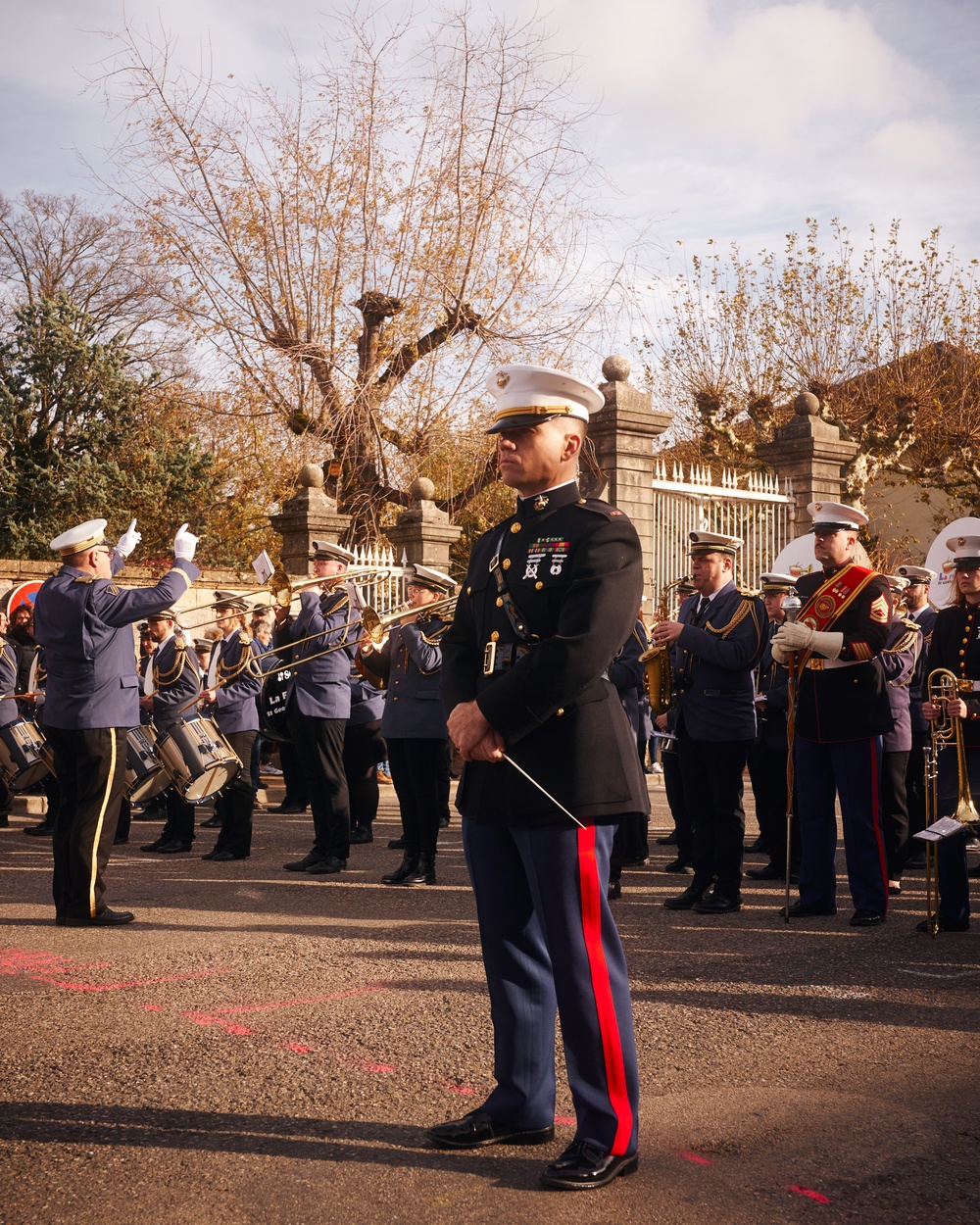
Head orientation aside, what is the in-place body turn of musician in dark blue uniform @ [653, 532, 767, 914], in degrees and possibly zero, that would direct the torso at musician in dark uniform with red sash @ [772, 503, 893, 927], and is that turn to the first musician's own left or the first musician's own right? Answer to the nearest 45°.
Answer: approximately 90° to the first musician's own left

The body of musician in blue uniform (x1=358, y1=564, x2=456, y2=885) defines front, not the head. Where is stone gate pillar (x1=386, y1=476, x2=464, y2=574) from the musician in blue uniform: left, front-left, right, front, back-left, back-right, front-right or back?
back-right

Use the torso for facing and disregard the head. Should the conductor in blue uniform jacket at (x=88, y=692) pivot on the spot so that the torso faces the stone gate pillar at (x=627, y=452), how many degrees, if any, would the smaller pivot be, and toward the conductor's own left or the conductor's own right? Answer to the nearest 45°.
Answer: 0° — they already face it

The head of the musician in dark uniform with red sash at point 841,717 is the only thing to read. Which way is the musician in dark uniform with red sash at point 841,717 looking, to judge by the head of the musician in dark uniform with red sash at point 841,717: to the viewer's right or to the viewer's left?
to the viewer's left

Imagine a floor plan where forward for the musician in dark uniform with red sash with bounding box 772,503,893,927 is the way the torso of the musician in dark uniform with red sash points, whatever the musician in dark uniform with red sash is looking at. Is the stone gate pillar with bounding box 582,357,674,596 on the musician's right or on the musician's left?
on the musician's right

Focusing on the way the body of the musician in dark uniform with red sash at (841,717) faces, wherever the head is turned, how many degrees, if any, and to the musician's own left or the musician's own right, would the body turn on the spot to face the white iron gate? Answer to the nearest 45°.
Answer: approximately 135° to the musician's own right

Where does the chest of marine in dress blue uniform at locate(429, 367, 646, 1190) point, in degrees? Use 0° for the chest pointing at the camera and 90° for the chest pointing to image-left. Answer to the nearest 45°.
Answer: approximately 45°

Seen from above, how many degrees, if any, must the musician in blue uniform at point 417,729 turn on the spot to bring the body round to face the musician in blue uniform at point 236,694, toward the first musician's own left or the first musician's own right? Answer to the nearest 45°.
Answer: approximately 90° to the first musician's own right

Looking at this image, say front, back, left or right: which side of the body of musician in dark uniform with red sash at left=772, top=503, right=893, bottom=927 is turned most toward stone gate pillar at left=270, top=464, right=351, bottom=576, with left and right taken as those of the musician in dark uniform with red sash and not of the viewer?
right

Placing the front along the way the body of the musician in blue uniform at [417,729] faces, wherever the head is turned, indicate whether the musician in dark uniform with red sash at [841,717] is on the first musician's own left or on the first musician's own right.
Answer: on the first musician's own left

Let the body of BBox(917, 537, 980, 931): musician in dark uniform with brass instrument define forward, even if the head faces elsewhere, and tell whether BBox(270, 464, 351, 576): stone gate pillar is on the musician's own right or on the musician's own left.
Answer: on the musician's own right

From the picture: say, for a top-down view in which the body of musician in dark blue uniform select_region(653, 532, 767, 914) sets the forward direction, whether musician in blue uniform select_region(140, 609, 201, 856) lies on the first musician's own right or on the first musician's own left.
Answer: on the first musician's own right

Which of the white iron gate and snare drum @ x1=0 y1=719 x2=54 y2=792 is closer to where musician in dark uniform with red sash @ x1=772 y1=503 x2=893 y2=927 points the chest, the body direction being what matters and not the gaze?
the snare drum

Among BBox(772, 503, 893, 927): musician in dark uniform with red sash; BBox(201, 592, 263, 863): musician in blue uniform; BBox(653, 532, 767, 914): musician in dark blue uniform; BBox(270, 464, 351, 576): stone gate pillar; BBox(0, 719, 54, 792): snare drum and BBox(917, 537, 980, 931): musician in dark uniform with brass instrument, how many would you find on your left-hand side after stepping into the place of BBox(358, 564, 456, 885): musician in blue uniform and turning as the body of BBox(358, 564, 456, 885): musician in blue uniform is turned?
3

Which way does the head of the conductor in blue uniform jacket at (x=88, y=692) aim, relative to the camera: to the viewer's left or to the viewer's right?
to the viewer's right
